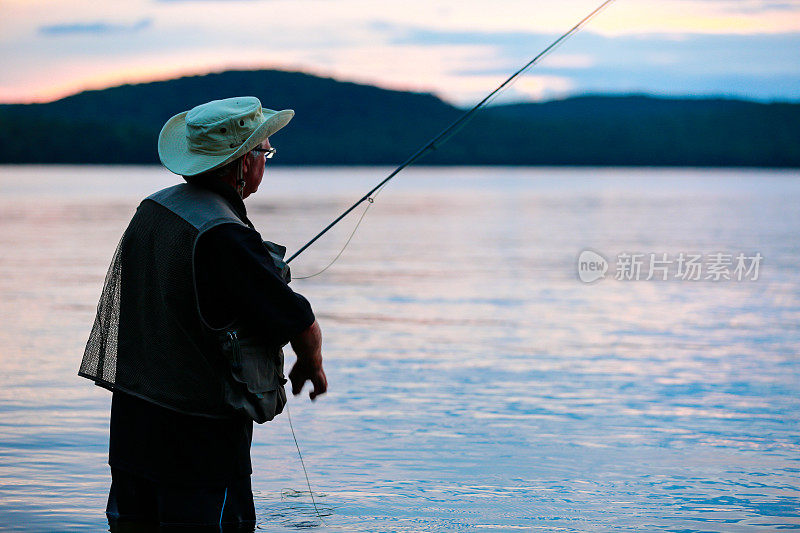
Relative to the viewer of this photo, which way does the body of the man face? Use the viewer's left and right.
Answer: facing away from the viewer and to the right of the viewer

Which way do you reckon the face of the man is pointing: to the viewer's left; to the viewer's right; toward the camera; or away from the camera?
to the viewer's right
